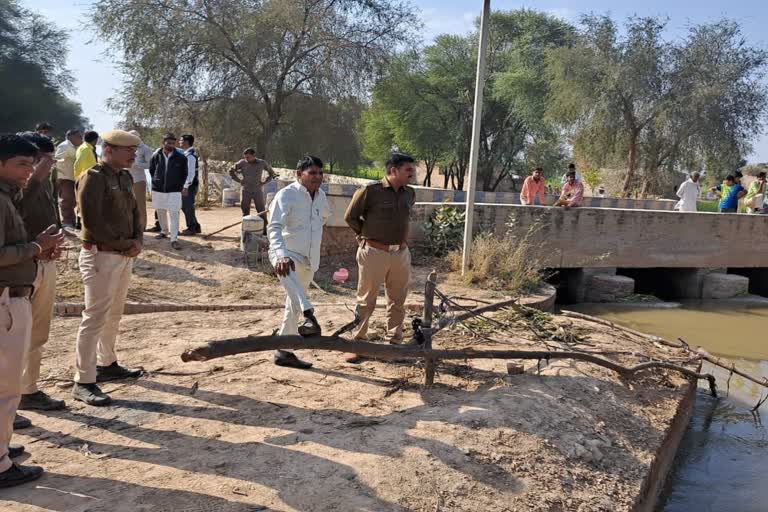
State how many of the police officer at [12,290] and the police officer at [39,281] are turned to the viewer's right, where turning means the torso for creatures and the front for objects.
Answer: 2

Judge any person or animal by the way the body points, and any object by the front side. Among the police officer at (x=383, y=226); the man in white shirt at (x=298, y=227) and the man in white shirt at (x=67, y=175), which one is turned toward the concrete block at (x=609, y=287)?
the man in white shirt at (x=67, y=175)

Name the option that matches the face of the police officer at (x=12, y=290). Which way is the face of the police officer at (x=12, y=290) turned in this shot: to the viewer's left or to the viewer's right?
to the viewer's right

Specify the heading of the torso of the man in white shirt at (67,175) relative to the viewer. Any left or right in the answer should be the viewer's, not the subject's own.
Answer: facing to the right of the viewer

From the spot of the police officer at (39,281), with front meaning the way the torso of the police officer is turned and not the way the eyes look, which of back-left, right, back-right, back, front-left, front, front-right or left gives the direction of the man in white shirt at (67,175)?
left

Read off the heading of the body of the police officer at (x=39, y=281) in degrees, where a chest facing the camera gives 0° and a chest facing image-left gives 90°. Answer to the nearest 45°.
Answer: approximately 270°

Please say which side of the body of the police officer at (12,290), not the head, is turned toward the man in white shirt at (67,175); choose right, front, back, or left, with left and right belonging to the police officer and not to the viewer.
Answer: left

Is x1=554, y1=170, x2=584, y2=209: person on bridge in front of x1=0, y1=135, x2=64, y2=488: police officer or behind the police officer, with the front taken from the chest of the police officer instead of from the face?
in front
